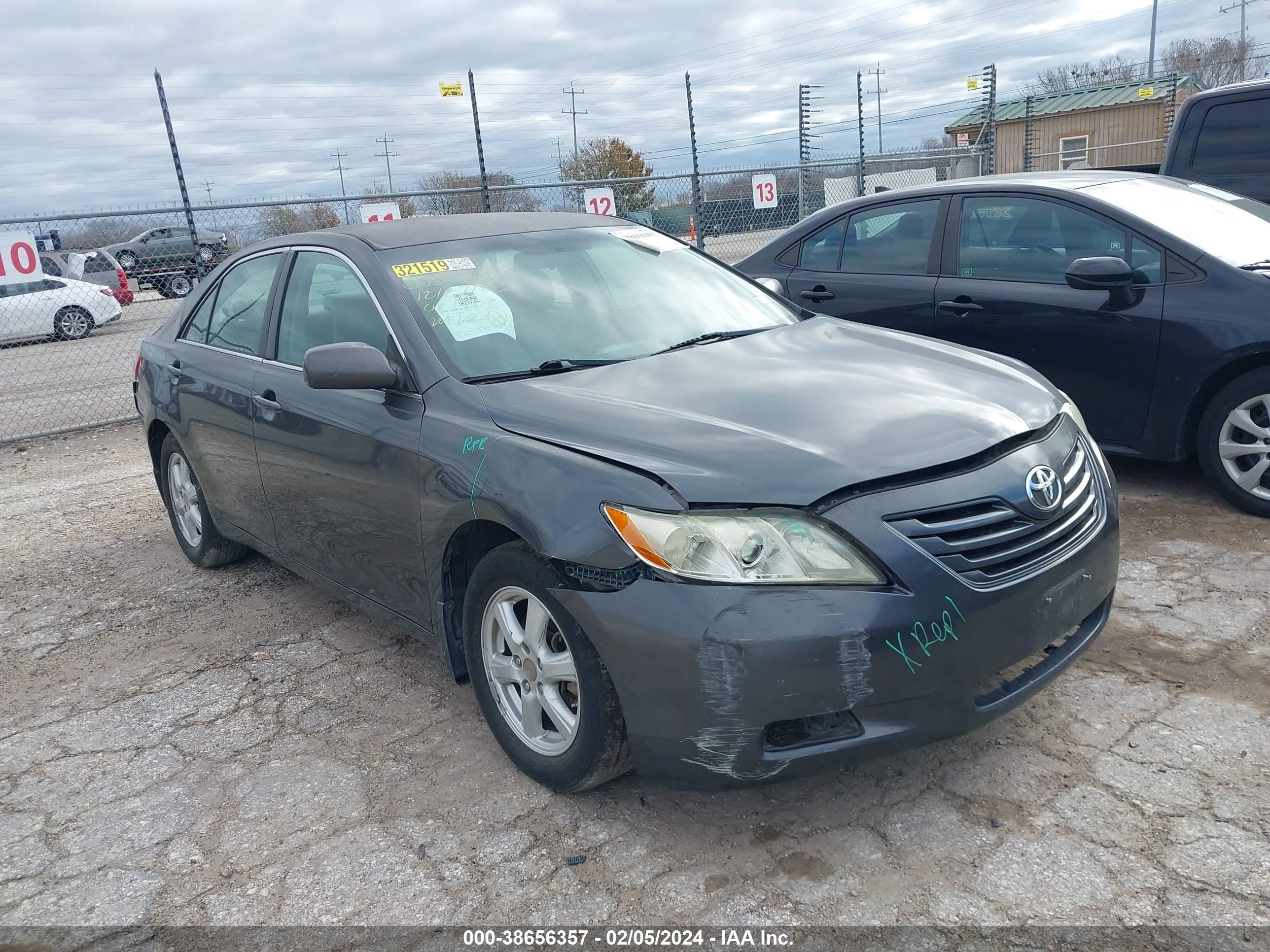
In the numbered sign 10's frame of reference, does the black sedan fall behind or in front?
in front

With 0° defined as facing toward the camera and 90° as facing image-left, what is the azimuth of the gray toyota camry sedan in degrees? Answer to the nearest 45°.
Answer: approximately 315°

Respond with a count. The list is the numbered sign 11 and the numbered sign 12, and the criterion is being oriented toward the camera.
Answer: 2

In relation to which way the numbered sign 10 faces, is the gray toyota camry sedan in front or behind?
in front

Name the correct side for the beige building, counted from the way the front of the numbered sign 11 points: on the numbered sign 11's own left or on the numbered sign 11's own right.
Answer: on the numbered sign 11's own left

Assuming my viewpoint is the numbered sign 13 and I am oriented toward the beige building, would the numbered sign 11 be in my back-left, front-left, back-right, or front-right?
back-left

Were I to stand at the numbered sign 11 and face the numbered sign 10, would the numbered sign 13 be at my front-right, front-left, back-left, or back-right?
back-left

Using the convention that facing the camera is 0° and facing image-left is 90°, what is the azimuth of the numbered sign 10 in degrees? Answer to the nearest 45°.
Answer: approximately 0°
